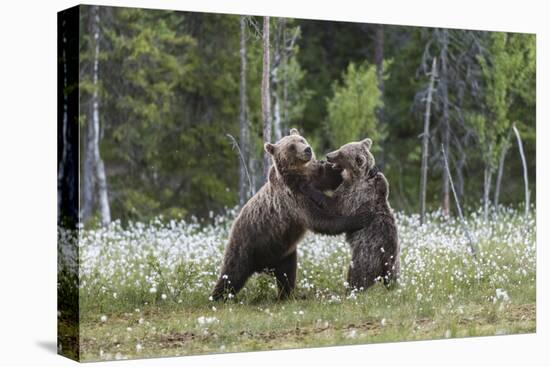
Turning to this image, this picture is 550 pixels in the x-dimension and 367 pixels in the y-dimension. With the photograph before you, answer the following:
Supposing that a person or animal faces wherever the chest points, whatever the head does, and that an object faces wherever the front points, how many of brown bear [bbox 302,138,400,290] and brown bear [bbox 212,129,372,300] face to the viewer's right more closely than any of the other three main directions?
1

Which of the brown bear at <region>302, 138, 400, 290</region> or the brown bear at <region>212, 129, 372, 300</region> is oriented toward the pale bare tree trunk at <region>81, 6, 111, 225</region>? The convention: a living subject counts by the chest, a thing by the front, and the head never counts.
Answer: the brown bear at <region>302, 138, 400, 290</region>

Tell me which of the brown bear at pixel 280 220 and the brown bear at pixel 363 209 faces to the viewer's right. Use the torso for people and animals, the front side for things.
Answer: the brown bear at pixel 280 220

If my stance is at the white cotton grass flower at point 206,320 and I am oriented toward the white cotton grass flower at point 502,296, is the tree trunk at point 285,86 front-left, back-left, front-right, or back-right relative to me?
front-left

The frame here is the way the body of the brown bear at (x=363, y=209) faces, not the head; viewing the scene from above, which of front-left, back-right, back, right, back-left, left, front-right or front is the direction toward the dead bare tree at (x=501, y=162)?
back-right

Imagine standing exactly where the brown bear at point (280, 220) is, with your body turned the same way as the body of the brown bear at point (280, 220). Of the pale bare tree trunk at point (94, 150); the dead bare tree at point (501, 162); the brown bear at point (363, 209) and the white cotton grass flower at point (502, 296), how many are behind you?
1

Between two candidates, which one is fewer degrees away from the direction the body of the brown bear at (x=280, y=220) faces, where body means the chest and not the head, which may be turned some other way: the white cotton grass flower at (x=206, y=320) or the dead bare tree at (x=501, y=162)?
the dead bare tree

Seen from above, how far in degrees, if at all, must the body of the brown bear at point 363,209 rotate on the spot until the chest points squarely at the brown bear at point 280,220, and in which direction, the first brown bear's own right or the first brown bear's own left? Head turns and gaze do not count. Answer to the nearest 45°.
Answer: approximately 45° to the first brown bear's own left

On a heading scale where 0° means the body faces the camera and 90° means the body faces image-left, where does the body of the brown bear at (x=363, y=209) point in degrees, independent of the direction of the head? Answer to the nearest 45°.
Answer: approximately 90°

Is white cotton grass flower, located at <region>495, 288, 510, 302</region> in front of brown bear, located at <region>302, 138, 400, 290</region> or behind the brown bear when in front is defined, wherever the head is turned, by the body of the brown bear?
behind

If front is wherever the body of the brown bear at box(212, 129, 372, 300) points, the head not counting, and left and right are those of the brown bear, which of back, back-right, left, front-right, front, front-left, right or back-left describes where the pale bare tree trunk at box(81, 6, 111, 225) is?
back

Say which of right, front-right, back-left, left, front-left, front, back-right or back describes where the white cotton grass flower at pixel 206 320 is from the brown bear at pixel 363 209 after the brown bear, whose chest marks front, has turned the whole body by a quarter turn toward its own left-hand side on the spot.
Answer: front-right

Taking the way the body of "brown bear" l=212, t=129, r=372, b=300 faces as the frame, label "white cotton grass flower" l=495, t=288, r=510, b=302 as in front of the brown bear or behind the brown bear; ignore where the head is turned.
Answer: in front

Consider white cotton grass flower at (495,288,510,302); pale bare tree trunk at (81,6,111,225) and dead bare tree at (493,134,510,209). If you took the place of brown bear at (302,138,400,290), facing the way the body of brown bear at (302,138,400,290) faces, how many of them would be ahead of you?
1

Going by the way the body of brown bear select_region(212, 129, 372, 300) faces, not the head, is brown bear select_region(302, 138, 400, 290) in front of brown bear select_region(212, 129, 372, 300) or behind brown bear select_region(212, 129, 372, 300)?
in front

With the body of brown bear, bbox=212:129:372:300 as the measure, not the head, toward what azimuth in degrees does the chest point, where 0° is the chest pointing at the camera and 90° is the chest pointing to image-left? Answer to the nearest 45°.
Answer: approximately 270°

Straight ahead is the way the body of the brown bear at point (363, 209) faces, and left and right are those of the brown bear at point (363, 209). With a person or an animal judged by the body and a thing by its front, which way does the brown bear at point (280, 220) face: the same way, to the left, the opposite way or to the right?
the opposite way
